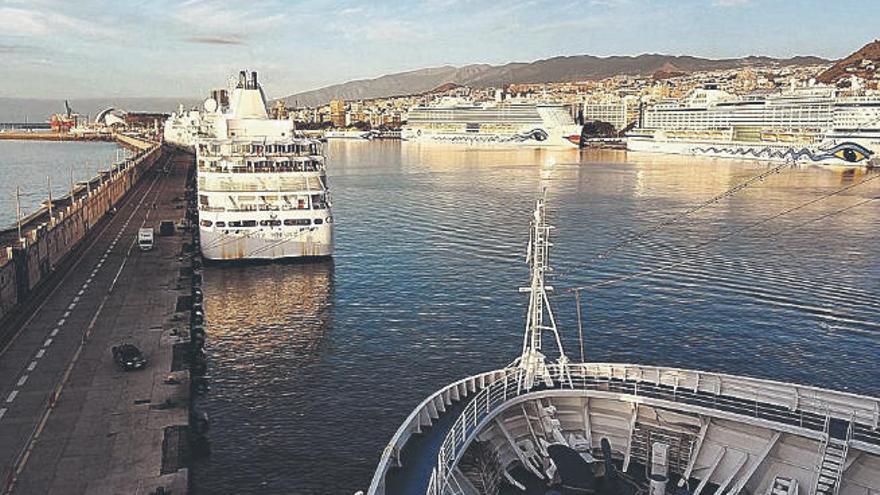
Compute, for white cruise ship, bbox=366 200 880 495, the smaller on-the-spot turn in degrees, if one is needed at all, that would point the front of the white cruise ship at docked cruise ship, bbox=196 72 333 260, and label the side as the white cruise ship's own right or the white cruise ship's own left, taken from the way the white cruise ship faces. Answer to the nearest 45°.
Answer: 0° — it already faces it

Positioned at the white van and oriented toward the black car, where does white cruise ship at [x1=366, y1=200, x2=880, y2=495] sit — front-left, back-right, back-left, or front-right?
front-left

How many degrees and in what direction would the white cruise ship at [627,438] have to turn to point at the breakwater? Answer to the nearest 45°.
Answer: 0° — it already faces it

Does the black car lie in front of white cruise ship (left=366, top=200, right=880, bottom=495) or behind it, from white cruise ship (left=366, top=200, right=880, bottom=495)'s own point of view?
in front

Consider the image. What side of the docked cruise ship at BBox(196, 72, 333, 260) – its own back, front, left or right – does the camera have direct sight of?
back

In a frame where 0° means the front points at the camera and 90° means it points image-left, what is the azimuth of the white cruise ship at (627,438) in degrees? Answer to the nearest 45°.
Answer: approximately 135°
